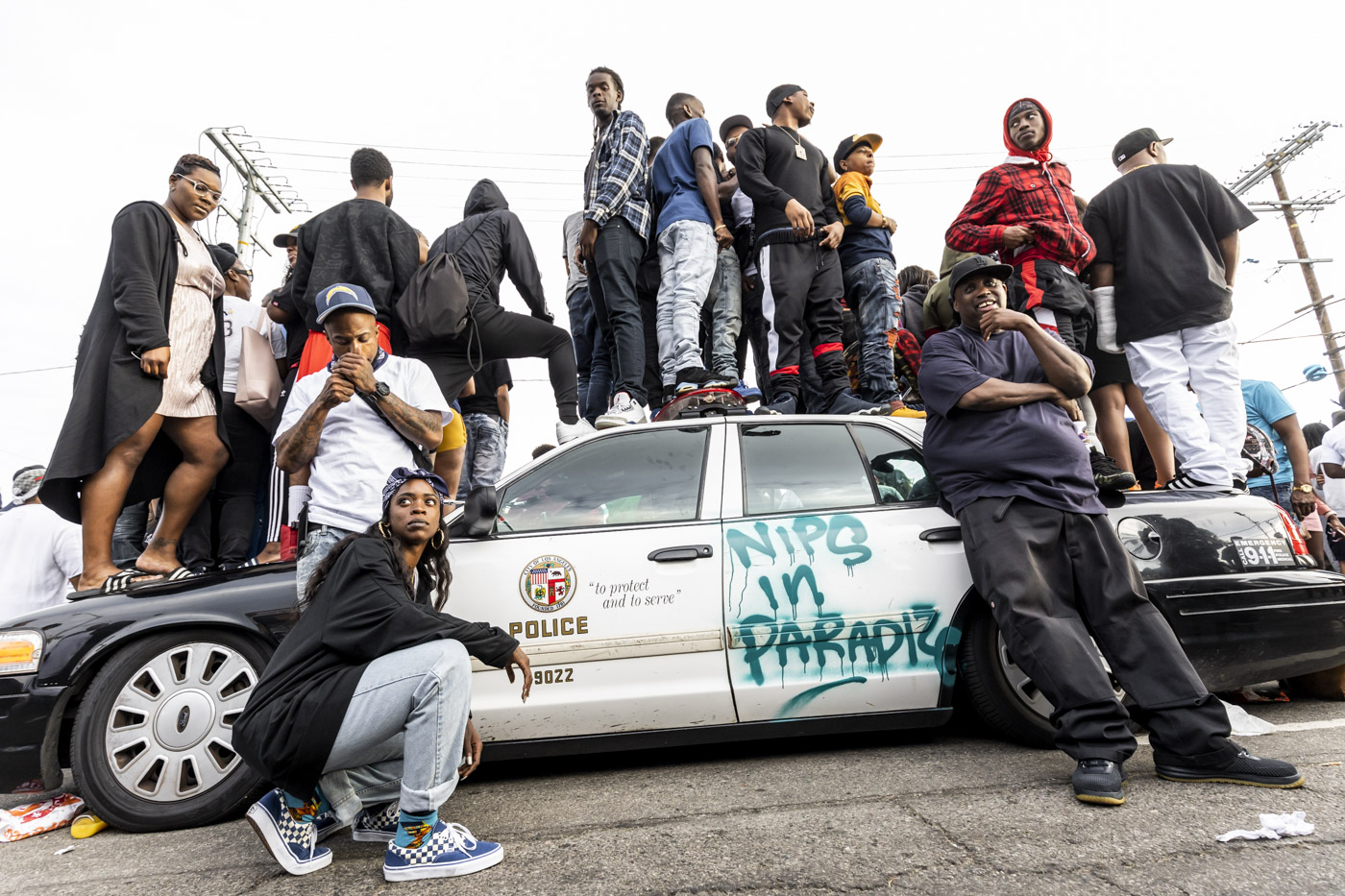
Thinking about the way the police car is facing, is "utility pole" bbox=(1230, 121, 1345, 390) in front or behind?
behind

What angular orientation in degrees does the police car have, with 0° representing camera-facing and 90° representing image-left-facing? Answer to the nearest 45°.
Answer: approximately 90°

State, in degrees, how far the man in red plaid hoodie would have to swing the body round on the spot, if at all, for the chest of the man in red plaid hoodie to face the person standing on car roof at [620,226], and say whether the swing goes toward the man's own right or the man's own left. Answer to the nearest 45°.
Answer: approximately 135° to the man's own right

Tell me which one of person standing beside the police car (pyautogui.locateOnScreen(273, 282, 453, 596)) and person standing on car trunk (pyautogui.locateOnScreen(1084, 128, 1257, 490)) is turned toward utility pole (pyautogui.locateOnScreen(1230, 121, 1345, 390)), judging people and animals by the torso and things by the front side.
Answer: person standing on car trunk (pyautogui.locateOnScreen(1084, 128, 1257, 490))

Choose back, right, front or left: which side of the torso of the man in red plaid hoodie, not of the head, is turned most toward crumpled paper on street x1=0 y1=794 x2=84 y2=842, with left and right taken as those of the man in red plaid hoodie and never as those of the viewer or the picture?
right

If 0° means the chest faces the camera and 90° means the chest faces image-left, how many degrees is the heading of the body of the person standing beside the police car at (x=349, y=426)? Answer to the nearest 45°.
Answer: approximately 0°

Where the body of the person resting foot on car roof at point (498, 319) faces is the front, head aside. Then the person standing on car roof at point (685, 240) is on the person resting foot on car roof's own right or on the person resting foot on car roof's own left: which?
on the person resting foot on car roof's own right

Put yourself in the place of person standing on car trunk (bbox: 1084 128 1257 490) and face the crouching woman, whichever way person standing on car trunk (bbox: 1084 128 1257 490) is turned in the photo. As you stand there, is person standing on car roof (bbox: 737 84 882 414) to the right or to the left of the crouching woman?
right

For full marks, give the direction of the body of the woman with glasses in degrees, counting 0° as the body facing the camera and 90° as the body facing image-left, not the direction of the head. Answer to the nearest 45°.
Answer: approximately 315°

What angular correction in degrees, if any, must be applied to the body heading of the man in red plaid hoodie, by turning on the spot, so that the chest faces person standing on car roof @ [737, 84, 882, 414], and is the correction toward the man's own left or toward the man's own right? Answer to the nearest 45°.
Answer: approximately 135° to the man's own right

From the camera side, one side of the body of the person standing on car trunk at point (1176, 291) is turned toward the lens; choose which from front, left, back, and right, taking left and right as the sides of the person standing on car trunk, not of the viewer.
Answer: back
